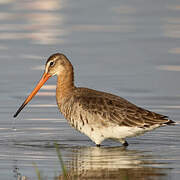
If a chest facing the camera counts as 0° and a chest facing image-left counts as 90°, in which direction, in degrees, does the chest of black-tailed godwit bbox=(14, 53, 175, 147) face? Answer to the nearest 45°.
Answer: approximately 90°
